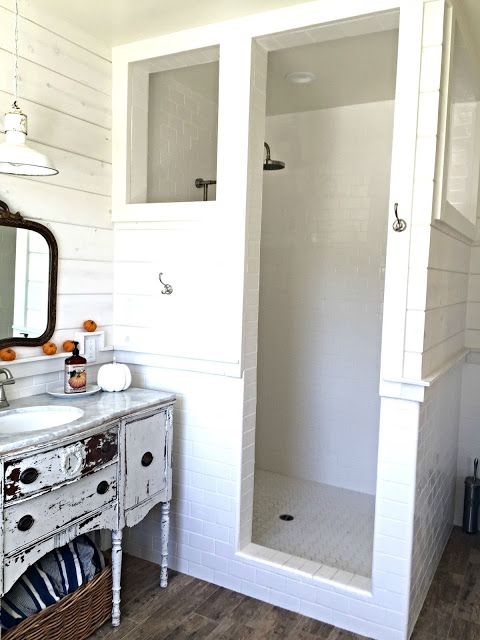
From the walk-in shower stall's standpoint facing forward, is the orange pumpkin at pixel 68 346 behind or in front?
in front

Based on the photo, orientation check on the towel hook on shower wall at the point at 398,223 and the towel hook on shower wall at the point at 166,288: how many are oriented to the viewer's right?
0

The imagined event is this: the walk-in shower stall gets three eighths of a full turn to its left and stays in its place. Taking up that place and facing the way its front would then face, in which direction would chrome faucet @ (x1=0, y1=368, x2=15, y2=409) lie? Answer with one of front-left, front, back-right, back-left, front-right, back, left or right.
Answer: back-right

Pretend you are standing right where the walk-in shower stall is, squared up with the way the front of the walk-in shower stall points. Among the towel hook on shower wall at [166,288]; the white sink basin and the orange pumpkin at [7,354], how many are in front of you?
3

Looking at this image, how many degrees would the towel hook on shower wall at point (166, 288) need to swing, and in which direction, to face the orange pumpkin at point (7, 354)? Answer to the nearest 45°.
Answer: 0° — it already faces it

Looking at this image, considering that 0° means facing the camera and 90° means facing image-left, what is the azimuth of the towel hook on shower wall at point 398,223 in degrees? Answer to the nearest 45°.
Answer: approximately 45°

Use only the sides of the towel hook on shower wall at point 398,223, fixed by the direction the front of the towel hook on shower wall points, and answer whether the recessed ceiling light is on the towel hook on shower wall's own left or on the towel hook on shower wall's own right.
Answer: on the towel hook on shower wall's own right

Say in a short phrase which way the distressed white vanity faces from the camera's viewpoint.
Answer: facing the viewer and to the right of the viewer

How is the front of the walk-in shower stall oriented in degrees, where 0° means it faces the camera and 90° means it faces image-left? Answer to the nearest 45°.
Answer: approximately 45°
